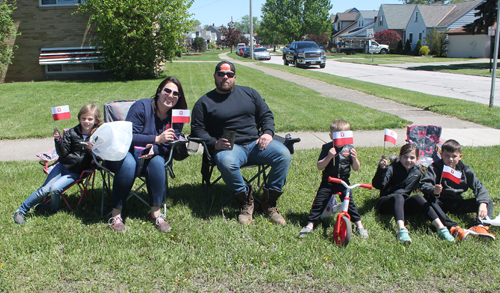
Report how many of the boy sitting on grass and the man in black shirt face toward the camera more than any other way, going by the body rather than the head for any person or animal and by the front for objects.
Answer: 2

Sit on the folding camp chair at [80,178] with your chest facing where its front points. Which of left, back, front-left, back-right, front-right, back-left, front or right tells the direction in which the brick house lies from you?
back-right

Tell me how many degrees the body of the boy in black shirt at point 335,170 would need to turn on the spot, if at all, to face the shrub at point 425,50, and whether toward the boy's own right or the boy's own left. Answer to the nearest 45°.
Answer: approximately 180°

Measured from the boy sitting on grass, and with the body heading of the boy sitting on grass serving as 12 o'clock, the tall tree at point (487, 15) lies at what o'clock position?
The tall tree is roughly at 6 o'clock from the boy sitting on grass.

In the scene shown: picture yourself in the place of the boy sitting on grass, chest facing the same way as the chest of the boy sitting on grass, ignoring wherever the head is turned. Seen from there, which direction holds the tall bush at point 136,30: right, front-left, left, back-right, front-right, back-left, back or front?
back-right

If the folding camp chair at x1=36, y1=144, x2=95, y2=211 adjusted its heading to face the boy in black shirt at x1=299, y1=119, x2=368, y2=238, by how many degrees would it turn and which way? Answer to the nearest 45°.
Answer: approximately 90° to its left

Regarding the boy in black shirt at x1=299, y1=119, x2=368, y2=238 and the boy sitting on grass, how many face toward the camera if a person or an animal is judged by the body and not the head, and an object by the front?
2

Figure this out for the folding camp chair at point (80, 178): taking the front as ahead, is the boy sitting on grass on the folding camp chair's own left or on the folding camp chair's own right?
on the folding camp chair's own left

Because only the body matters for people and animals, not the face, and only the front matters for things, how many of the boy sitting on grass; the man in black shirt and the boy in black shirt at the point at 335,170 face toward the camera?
3

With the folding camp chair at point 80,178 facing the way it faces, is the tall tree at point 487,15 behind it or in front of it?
behind

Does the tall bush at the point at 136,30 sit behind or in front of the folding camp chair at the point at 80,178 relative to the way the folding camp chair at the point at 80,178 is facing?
behind

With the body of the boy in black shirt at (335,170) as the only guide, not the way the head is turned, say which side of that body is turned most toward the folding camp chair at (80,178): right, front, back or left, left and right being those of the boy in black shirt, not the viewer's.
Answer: right
